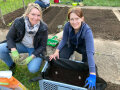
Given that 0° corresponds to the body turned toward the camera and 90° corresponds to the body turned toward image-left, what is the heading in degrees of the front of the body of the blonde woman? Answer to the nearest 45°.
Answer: approximately 0°

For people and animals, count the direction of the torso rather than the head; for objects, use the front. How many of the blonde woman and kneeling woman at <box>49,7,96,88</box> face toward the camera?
2
